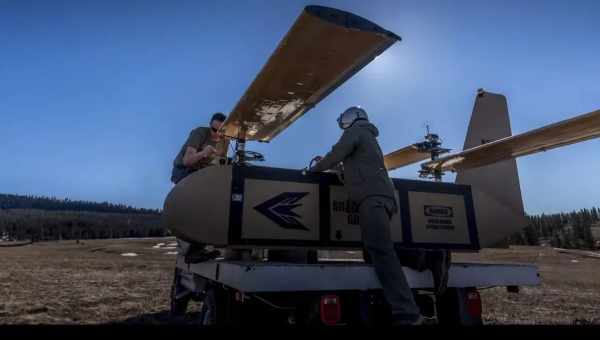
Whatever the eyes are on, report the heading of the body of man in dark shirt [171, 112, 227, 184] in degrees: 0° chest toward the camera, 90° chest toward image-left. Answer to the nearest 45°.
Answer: approximately 315°

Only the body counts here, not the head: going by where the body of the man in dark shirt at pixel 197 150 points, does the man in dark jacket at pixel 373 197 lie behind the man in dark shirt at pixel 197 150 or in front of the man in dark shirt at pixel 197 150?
in front
